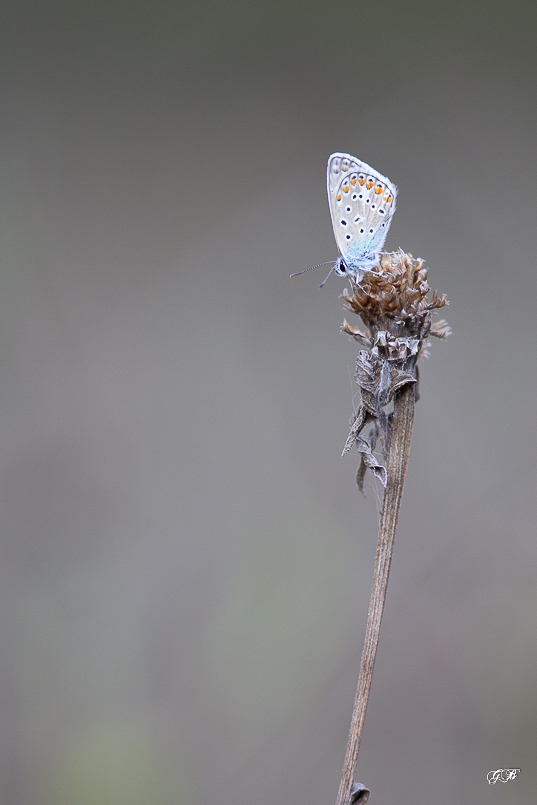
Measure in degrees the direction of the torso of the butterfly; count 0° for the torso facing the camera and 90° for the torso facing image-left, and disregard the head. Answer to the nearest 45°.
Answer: approximately 90°
